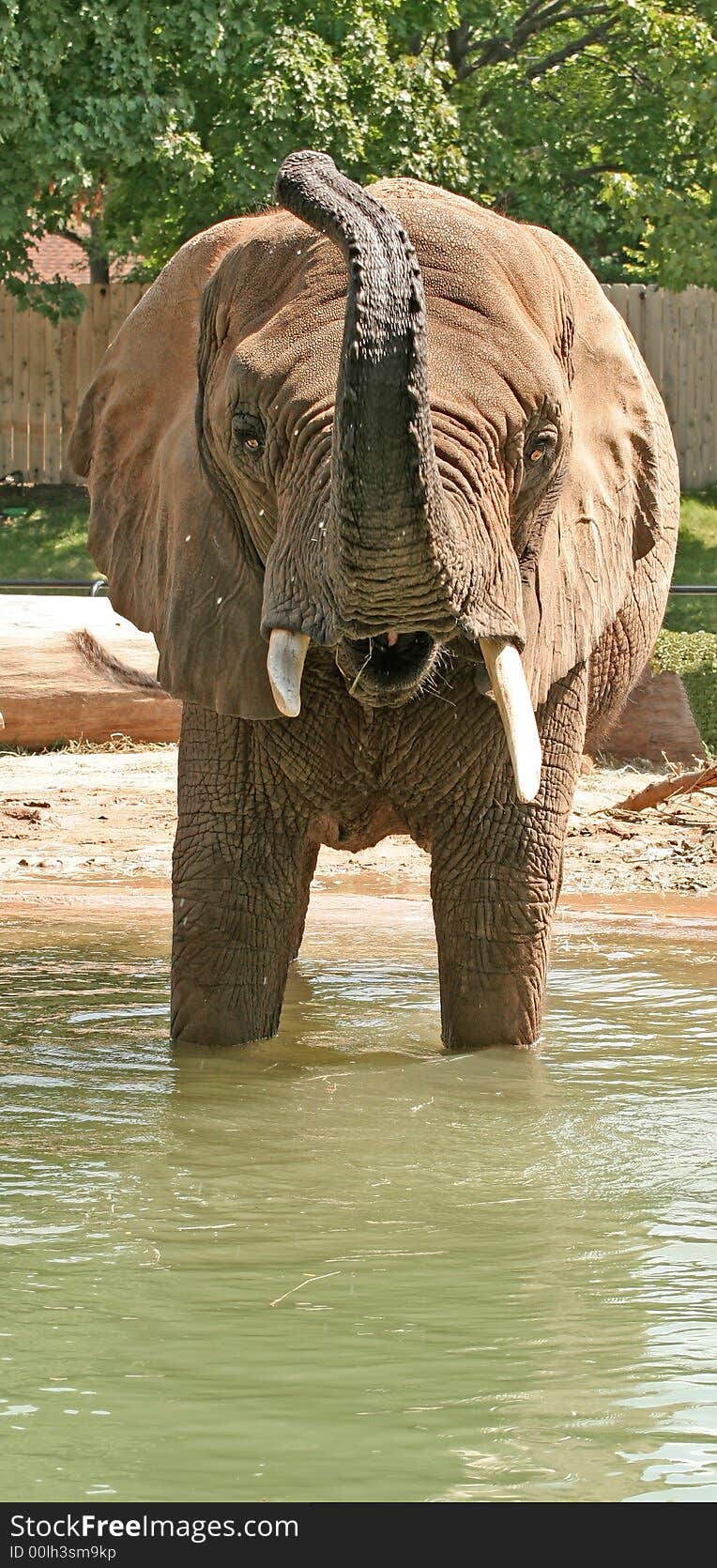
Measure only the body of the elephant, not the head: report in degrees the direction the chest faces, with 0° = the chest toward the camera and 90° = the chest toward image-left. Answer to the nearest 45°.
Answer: approximately 0°

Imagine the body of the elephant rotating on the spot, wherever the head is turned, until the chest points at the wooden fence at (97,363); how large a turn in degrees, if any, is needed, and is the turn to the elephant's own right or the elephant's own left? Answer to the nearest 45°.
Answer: approximately 180°

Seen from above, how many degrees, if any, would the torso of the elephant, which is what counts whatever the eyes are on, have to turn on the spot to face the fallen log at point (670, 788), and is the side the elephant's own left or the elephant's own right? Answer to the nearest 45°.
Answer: approximately 180°

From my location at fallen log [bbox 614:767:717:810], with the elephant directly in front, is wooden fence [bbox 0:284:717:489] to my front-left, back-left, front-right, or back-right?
back-right
